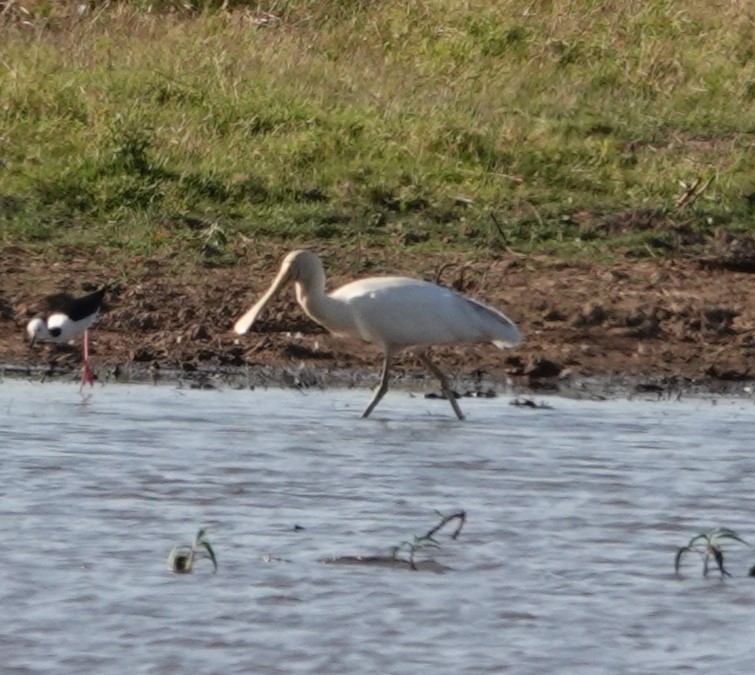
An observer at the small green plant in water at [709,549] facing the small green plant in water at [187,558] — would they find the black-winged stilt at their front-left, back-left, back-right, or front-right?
front-right

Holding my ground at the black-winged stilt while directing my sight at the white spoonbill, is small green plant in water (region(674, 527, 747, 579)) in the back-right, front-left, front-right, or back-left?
front-right

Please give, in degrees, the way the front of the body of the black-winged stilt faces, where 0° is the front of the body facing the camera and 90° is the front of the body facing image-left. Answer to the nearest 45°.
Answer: approximately 90°

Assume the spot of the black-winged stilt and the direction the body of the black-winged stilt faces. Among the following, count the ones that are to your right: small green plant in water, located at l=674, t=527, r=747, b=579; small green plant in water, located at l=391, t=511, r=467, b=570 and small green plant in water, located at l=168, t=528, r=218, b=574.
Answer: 0

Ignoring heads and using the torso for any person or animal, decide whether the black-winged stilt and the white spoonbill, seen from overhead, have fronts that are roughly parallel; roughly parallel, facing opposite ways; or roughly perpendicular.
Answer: roughly parallel

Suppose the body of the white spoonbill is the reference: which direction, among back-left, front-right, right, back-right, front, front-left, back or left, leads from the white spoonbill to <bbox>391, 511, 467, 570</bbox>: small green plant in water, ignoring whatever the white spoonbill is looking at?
left

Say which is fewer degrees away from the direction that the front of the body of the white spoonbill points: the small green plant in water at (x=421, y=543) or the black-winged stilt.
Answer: the black-winged stilt

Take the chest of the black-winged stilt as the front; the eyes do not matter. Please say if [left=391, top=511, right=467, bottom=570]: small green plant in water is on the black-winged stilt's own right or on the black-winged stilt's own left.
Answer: on the black-winged stilt's own left

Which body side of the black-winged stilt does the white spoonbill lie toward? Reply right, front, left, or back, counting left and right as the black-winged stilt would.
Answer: back

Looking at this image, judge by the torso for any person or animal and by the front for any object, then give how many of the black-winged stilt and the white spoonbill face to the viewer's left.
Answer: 2

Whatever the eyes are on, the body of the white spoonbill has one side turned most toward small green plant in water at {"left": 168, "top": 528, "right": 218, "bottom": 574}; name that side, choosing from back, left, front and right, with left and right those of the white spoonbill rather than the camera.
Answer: left

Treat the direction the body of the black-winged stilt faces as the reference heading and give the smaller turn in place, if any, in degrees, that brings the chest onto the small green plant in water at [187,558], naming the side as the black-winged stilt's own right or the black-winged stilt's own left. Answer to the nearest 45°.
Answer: approximately 90° to the black-winged stilt's own left

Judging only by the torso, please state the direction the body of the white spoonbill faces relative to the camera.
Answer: to the viewer's left

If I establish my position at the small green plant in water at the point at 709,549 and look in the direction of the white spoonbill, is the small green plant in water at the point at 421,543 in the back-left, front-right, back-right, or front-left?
front-left
